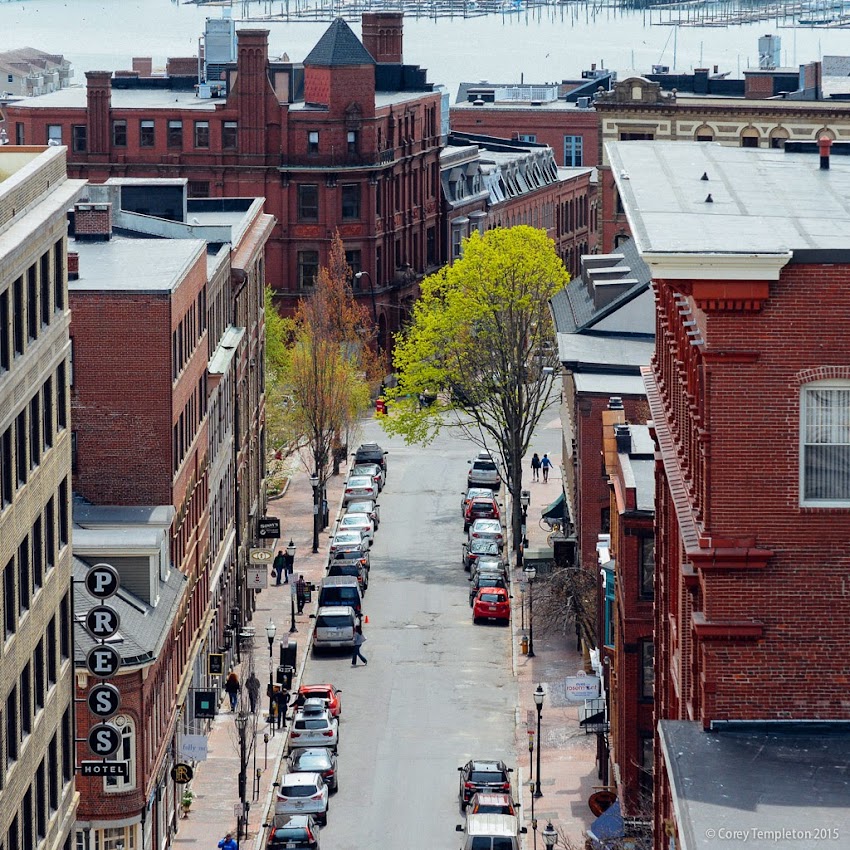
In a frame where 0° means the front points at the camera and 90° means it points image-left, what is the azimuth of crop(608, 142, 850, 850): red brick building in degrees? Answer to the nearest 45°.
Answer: approximately 90°
